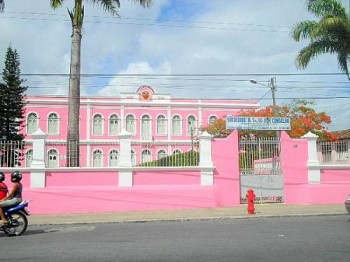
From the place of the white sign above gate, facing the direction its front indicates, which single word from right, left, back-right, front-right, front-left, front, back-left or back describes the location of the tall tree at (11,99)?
back-right

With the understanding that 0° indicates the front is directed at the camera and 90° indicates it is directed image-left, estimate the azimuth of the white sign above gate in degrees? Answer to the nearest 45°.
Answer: approximately 0°
